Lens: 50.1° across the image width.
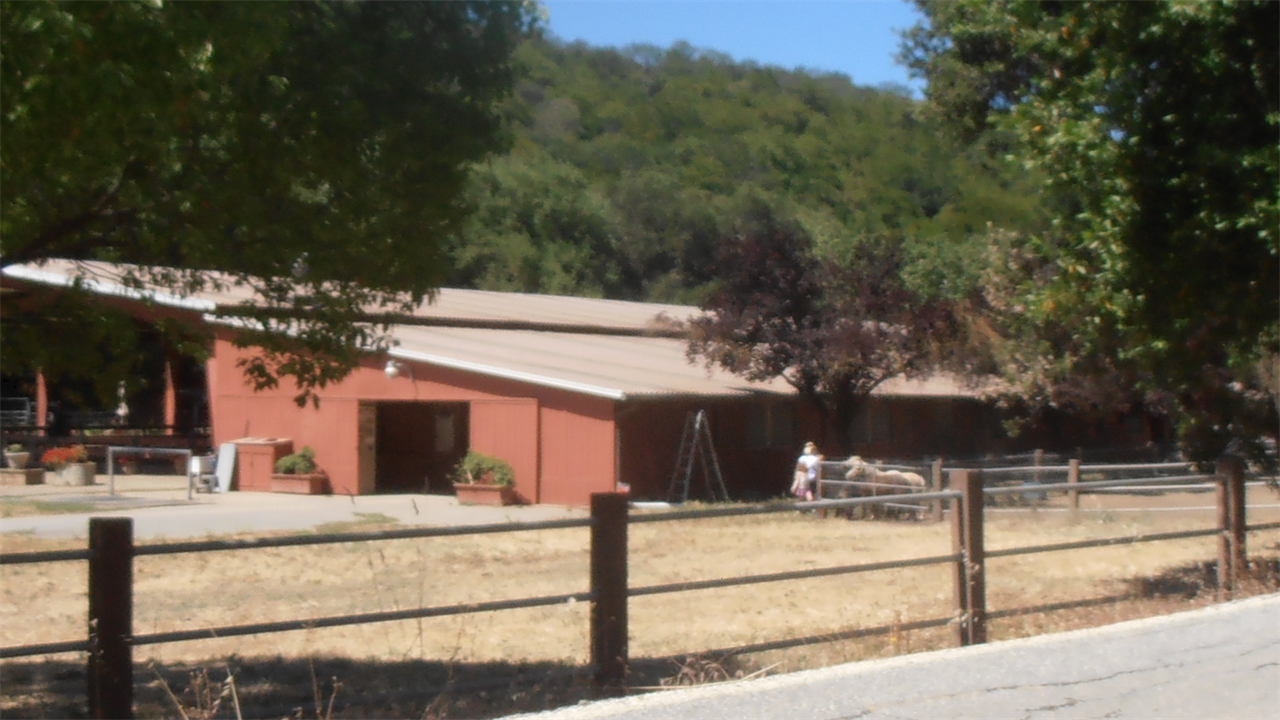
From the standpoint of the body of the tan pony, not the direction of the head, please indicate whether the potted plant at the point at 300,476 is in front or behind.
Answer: in front

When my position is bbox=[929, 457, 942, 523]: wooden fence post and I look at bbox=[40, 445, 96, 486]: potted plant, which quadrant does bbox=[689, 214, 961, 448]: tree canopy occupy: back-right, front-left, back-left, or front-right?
front-right

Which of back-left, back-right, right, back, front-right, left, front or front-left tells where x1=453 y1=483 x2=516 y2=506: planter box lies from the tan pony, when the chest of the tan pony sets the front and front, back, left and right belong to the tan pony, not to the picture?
front

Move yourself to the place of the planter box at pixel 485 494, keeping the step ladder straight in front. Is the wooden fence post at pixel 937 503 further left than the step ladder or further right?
right

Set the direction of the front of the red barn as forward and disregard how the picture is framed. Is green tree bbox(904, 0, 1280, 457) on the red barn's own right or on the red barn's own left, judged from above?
on the red barn's own left

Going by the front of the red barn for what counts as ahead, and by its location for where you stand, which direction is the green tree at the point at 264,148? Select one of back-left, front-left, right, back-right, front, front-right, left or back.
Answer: front-left

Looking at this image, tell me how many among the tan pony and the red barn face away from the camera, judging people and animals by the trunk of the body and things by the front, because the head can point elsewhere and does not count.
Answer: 0

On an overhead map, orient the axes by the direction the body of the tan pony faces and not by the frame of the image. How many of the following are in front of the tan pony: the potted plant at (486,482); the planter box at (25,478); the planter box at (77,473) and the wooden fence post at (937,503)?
3

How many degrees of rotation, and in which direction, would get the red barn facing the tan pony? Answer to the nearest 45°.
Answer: approximately 90° to its left

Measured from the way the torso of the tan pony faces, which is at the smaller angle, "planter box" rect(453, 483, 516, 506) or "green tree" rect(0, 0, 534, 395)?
the planter box

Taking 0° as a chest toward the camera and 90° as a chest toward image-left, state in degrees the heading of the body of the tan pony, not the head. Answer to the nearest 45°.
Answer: approximately 90°

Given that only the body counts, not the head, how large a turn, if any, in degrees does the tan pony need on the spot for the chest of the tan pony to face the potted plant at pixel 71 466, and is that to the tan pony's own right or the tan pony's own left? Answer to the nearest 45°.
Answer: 0° — it already faces it

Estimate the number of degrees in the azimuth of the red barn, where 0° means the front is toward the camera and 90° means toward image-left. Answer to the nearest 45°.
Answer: approximately 45°

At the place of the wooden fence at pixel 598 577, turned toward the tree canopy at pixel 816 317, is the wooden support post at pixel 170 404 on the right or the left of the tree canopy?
left

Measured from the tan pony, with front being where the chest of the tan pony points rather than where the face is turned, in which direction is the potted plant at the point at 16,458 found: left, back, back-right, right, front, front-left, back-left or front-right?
front

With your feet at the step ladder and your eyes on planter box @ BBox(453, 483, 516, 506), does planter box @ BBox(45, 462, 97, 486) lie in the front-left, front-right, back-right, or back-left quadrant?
front-right
